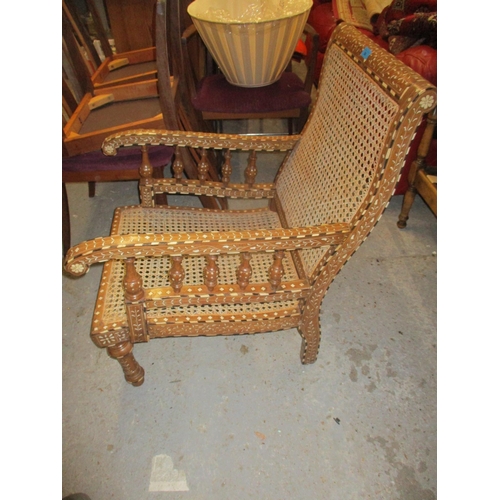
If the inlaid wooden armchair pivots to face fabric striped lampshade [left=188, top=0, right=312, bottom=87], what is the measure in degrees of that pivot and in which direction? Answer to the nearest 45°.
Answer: approximately 90° to its right

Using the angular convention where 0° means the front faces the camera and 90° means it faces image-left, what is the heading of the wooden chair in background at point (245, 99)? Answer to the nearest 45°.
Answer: approximately 0°

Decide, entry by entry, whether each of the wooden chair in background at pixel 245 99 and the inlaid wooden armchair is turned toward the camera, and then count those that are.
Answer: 1

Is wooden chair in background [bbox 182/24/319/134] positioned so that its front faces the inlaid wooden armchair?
yes

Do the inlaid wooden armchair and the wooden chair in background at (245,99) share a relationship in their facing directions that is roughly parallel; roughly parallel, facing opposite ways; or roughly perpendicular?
roughly perpendicular

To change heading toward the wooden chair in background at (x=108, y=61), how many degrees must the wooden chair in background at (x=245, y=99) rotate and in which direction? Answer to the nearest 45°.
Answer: approximately 135° to its right

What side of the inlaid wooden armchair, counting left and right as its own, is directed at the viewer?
left

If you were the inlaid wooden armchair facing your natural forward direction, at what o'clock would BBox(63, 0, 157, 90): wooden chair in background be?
The wooden chair in background is roughly at 2 o'clock from the inlaid wooden armchair.
